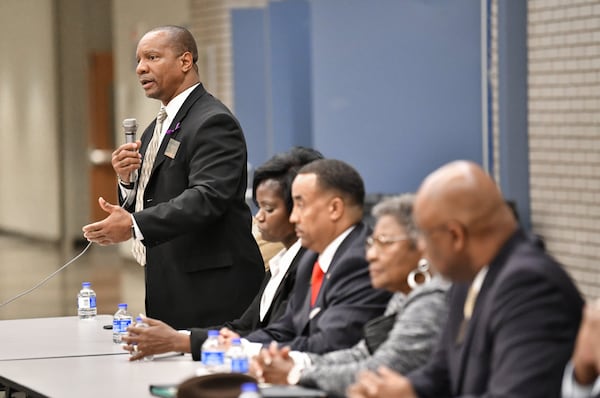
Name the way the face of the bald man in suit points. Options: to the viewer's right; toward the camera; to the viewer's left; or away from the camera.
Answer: to the viewer's left

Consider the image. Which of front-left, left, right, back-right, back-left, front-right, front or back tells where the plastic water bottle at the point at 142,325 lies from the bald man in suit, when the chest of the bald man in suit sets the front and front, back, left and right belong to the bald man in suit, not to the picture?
front-right

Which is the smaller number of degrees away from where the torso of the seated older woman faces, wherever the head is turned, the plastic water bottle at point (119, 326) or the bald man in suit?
the plastic water bottle

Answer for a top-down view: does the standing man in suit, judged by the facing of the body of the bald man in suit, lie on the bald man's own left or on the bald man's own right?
on the bald man's own right

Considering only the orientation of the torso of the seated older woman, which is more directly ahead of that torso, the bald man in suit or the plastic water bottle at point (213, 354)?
the plastic water bottle

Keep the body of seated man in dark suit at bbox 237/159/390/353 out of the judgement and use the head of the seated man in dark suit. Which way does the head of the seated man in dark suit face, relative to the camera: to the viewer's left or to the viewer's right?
to the viewer's left

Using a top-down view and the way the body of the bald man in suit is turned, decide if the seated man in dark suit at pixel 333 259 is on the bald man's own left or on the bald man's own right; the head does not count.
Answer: on the bald man's own right

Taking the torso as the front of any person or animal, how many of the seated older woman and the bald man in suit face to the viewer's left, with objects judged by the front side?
2

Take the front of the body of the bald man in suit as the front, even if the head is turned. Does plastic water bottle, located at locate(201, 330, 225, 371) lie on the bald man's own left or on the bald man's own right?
on the bald man's own right

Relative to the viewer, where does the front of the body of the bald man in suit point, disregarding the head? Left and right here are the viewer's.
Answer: facing to the left of the viewer

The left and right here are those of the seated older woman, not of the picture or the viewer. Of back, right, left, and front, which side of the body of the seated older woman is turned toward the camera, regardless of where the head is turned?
left
